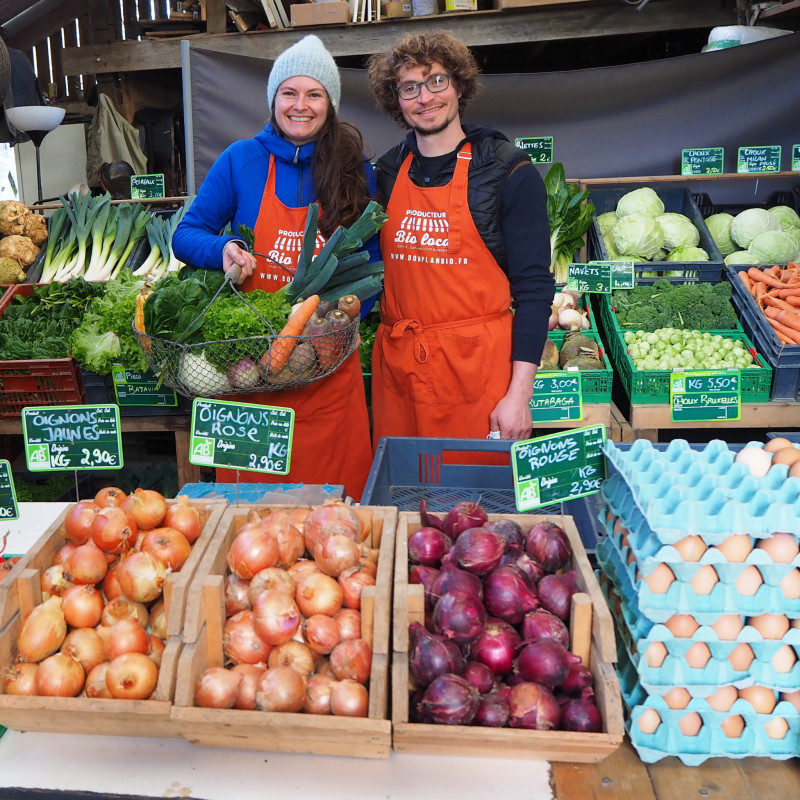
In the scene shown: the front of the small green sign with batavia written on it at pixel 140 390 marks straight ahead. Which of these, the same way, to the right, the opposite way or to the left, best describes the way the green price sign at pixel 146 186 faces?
the same way

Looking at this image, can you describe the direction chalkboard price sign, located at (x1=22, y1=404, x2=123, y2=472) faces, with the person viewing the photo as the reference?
facing the viewer

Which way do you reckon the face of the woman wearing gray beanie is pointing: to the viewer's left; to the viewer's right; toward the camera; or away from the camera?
toward the camera

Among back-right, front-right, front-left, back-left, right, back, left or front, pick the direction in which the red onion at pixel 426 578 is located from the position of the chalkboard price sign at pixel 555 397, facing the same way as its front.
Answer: front

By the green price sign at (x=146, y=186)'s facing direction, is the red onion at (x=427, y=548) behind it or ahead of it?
ahead

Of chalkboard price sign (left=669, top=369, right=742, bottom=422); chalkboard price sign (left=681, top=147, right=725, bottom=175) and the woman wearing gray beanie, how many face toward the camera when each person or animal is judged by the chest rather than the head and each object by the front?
3

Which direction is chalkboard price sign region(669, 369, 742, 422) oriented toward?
toward the camera

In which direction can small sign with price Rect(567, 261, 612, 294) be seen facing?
toward the camera

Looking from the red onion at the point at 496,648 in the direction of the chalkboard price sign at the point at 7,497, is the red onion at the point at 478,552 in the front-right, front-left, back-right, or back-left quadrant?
front-right

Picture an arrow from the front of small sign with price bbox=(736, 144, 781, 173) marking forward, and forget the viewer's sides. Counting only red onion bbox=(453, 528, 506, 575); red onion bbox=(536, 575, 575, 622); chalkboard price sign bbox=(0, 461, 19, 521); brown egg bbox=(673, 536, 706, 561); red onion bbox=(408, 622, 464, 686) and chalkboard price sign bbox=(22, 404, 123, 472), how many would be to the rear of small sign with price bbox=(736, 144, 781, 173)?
0

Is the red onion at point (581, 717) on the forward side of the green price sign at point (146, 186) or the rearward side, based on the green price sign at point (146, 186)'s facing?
on the forward side

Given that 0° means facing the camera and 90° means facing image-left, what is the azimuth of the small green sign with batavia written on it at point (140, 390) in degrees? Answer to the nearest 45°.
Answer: approximately 0°

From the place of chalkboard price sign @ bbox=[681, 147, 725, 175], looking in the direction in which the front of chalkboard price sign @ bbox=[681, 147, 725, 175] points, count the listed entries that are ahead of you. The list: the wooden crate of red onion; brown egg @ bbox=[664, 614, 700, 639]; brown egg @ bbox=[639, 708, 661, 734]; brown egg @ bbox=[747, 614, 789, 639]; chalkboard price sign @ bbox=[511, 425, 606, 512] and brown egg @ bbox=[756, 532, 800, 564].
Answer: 6

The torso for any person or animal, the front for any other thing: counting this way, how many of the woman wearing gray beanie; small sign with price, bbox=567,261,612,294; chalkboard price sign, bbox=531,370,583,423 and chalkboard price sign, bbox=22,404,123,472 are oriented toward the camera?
4

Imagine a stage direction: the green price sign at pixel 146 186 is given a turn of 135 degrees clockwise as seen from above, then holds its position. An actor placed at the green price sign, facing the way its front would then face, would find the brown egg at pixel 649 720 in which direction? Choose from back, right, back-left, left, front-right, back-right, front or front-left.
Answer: back-left

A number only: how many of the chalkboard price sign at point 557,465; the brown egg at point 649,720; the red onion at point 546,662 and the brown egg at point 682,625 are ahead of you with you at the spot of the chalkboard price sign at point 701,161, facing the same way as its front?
4

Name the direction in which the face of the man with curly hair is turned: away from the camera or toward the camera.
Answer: toward the camera
